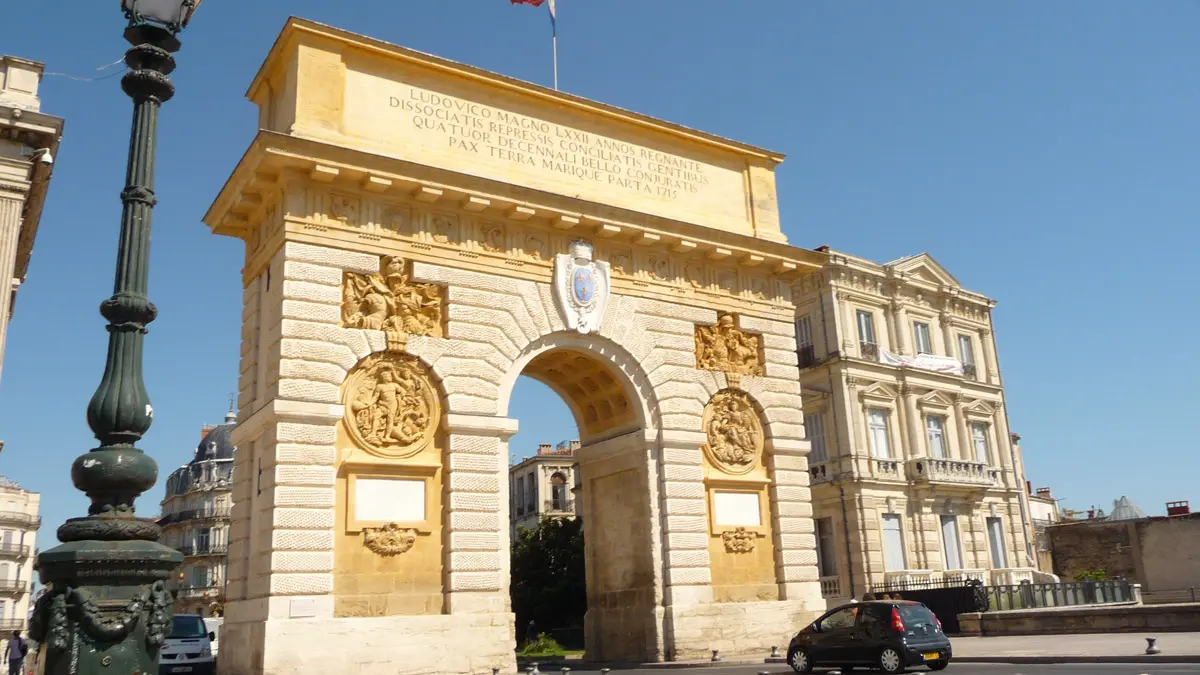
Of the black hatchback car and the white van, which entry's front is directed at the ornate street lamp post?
the white van

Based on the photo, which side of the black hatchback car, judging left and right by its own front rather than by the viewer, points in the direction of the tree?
front

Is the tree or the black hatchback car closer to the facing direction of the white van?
the black hatchback car

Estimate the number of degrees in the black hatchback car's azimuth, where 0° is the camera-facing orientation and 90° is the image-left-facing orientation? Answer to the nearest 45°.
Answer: approximately 135°

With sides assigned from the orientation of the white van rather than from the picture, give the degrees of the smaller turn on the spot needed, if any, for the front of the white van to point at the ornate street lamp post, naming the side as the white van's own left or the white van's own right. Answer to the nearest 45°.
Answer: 0° — it already faces it

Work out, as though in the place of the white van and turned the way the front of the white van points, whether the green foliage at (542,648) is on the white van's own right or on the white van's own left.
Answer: on the white van's own left

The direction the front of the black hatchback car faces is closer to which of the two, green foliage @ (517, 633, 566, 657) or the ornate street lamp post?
the green foliage

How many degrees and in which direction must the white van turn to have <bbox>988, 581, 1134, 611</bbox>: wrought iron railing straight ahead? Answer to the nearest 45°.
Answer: approximately 90° to its left

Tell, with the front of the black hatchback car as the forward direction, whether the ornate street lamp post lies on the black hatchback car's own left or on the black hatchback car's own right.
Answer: on the black hatchback car's own left

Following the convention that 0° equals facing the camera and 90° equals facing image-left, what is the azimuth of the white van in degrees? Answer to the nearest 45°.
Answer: approximately 0°

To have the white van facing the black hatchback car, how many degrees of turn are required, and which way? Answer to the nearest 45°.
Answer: approximately 45° to its left

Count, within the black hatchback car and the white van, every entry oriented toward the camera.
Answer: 1
